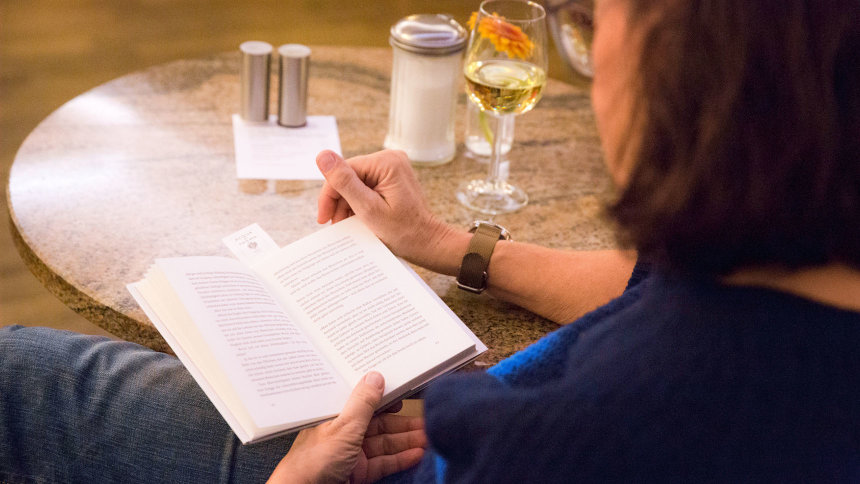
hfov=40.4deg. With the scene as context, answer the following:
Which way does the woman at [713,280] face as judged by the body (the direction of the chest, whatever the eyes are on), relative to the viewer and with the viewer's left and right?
facing away from the viewer and to the left of the viewer

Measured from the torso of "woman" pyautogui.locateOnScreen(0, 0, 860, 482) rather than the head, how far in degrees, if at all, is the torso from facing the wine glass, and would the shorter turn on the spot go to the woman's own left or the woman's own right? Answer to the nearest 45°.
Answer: approximately 45° to the woman's own right

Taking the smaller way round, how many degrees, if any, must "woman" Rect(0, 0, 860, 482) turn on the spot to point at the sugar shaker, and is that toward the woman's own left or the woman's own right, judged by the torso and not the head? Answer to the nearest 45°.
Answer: approximately 45° to the woman's own right

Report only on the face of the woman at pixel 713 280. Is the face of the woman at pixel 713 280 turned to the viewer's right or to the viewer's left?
to the viewer's left
